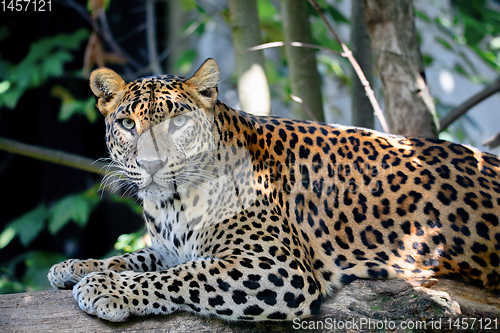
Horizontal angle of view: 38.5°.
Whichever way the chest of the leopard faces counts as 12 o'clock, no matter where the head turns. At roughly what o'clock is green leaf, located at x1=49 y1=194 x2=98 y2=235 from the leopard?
The green leaf is roughly at 2 o'clock from the leopard.

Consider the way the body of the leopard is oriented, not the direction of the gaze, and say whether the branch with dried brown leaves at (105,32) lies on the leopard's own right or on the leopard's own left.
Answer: on the leopard's own right

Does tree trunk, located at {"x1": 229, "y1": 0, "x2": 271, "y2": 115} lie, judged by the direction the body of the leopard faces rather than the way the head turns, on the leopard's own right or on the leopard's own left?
on the leopard's own right

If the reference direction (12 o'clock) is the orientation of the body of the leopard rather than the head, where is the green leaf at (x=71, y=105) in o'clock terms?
The green leaf is roughly at 2 o'clock from the leopard.

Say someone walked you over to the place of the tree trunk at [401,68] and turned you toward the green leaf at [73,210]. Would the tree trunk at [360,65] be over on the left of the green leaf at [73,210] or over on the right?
right

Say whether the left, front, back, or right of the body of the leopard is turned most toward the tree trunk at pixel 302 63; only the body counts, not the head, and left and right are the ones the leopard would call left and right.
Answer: right

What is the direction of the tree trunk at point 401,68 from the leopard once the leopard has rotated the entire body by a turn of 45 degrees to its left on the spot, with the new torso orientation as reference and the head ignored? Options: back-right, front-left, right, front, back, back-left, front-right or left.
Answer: back

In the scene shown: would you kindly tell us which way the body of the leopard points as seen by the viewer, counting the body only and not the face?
to the viewer's left

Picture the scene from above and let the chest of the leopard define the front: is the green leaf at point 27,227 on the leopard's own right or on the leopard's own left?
on the leopard's own right

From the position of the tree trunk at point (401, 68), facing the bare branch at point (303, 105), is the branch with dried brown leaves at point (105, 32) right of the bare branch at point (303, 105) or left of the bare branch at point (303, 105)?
right
